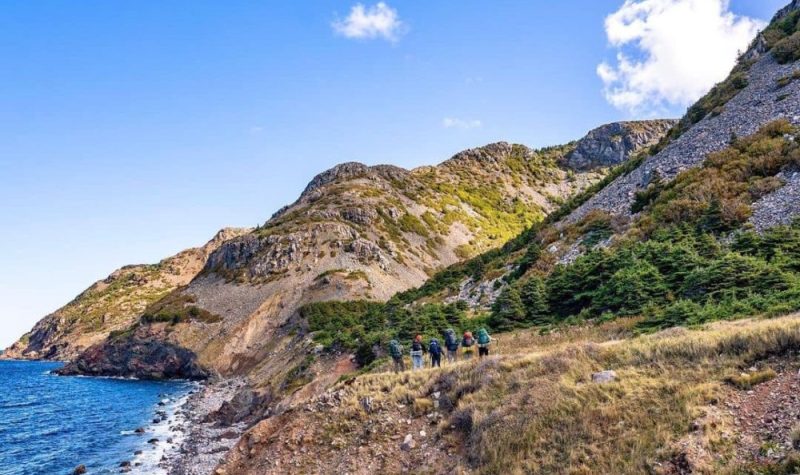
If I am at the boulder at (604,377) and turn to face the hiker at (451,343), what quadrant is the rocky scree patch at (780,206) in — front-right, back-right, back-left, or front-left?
front-right

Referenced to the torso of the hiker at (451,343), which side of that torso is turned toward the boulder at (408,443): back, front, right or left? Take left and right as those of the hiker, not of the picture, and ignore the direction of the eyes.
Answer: back

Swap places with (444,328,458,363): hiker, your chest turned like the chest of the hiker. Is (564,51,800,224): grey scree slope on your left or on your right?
on your right

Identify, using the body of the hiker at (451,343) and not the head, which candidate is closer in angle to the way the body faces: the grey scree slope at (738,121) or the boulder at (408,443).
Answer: the grey scree slope

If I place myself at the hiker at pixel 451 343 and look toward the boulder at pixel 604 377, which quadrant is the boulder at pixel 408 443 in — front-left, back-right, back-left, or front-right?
front-right

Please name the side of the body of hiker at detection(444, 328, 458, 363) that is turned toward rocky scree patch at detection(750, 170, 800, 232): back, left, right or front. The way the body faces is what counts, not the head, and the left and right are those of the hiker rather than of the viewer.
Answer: right

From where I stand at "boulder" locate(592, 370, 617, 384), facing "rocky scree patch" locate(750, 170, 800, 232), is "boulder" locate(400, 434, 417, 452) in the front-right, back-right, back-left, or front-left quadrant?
back-left

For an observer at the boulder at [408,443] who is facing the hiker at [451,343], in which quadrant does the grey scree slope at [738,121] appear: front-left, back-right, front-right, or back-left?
front-right

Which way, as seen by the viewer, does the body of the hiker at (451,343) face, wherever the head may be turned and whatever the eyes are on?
away from the camera

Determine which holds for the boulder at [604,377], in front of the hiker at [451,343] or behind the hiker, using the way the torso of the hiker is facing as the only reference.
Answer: behind

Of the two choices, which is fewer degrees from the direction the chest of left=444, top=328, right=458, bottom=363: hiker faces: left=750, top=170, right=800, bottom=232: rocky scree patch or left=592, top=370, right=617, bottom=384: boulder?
the rocky scree patch

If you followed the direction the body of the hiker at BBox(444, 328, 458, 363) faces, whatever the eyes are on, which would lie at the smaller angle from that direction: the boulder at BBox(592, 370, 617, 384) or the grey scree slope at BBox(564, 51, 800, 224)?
the grey scree slope
